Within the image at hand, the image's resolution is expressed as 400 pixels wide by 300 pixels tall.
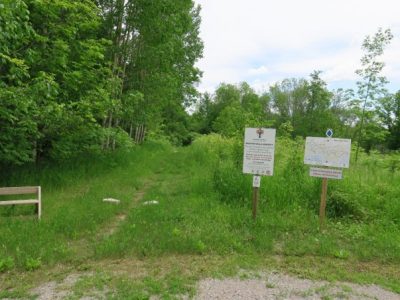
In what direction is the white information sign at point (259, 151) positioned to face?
toward the camera

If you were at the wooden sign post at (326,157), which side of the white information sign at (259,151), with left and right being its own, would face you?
left
